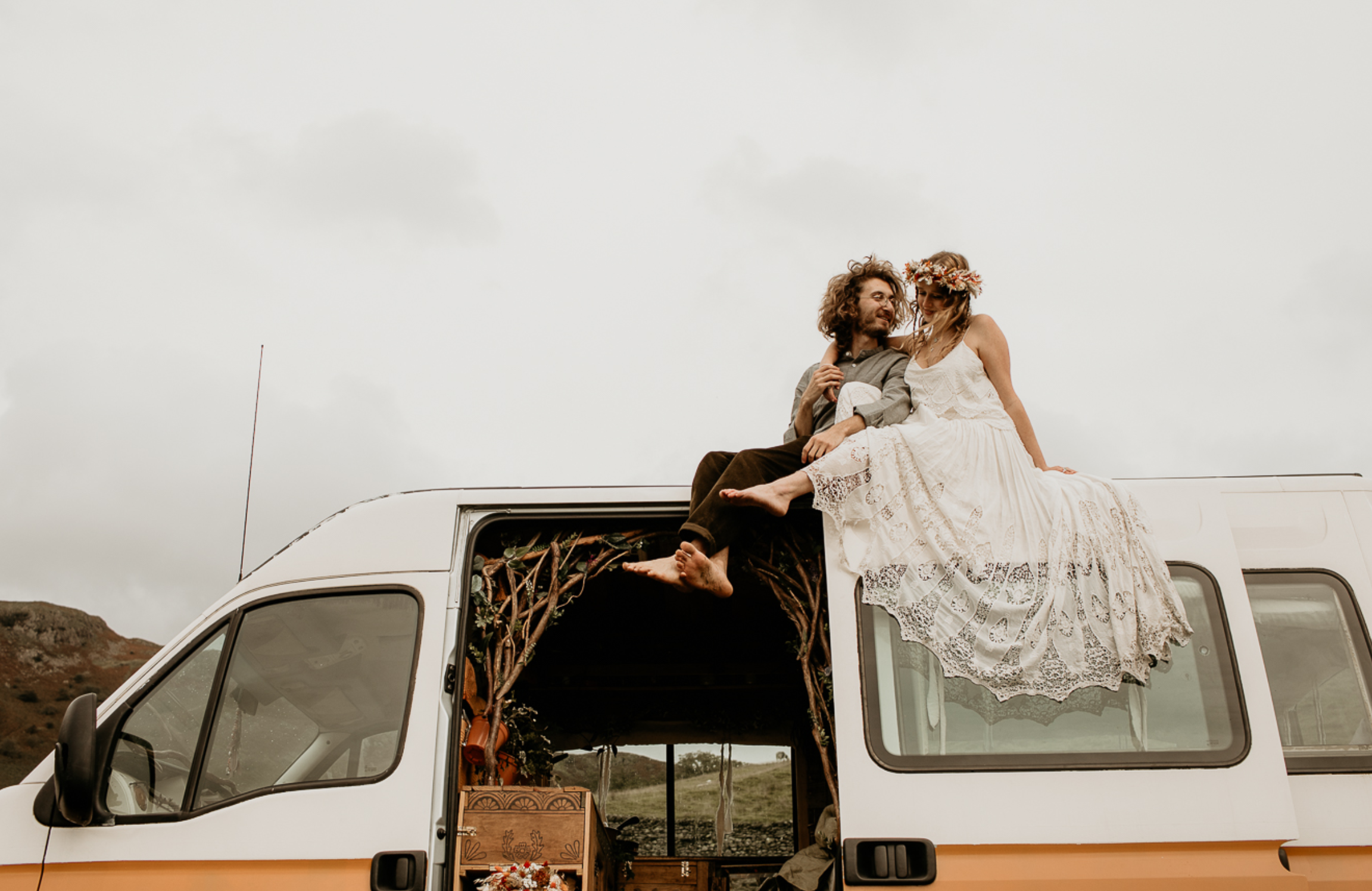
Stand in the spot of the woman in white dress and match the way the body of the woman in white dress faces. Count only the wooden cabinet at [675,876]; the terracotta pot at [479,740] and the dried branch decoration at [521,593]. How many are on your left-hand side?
0

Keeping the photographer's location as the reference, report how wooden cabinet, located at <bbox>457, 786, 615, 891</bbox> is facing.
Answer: facing the viewer

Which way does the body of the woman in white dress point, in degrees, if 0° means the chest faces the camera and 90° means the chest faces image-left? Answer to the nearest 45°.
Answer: approximately 45°

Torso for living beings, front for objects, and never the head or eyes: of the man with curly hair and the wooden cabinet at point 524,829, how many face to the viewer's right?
0

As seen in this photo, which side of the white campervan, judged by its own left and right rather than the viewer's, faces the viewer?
left

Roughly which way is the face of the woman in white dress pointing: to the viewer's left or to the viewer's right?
to the viewer's left

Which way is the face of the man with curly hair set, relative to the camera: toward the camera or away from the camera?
toward the camera

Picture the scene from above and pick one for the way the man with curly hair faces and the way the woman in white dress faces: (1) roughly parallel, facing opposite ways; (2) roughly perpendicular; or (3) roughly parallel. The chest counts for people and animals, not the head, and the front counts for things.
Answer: roughly parallel

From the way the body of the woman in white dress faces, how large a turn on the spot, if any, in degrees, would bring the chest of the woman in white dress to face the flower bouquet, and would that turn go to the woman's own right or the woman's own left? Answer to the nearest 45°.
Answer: approximately 45° to the woman's own right

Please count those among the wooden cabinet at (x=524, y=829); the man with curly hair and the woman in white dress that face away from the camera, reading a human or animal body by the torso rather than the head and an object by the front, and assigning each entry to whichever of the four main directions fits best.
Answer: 0

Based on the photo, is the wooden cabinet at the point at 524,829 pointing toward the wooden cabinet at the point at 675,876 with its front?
no

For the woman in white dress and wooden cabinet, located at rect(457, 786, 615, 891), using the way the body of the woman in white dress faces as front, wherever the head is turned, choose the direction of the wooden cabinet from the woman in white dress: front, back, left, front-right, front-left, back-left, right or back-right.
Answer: front-right
